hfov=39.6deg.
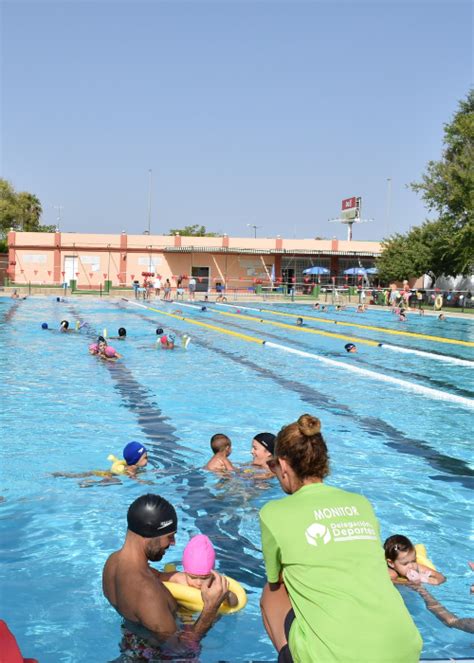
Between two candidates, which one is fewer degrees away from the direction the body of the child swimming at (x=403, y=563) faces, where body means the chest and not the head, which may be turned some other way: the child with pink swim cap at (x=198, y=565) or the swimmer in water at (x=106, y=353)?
the child with pink swim cap

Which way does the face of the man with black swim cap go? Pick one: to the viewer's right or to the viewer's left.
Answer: to the viewer's right

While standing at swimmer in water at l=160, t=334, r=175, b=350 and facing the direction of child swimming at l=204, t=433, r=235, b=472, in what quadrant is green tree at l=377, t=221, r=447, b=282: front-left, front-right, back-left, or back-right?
back-left

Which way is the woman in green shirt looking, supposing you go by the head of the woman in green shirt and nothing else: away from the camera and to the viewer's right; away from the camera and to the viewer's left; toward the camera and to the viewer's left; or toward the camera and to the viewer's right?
away from the camera and to the viewer's left

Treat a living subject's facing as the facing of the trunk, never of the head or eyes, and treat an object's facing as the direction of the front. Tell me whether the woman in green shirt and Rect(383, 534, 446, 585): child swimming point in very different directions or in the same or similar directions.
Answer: very different directions

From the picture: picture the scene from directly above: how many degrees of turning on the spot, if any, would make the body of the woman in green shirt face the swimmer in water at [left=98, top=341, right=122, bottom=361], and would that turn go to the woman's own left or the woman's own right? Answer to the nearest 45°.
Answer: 0° — they already face them
